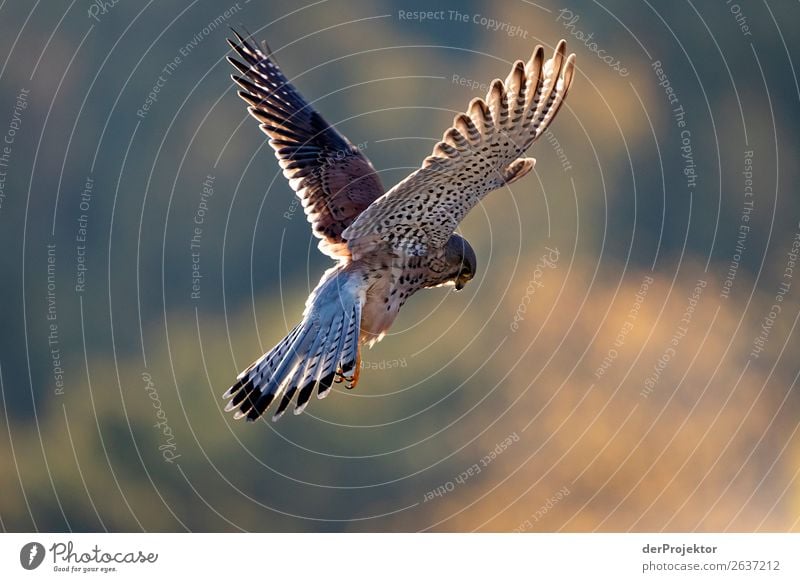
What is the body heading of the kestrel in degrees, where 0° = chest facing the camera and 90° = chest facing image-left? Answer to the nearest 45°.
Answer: approximately 225°
